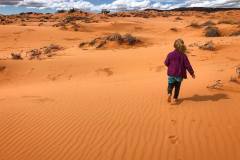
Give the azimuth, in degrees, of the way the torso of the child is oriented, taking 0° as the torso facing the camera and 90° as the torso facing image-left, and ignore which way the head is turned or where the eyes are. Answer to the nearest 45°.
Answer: approximately 180°
